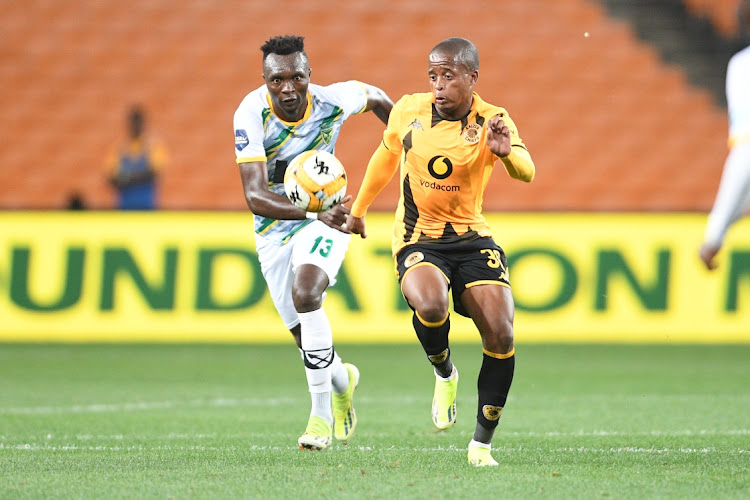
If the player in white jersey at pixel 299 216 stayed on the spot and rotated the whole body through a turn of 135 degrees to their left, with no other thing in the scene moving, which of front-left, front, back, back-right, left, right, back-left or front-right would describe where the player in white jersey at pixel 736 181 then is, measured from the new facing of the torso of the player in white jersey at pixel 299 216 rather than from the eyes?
right

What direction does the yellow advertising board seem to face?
toward the camera

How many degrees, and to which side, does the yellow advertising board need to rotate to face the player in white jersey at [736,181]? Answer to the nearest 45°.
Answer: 0° — it already faces them

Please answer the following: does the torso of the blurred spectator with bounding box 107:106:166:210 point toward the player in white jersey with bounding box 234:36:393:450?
yes

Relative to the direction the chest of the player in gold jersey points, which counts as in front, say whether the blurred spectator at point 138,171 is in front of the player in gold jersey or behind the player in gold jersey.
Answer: behind

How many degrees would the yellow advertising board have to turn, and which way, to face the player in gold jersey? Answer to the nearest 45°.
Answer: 0° — it already faces them

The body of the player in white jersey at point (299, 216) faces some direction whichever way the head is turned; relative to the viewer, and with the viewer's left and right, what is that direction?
facing the viewer

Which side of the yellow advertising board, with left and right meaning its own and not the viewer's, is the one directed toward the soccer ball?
front

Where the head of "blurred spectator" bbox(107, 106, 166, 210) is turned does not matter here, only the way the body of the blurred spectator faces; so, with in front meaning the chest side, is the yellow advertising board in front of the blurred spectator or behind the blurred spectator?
in front

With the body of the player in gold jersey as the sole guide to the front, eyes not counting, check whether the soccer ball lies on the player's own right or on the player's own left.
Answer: on the player's own right

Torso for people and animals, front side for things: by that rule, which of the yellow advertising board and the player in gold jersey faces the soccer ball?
the yellow advertising board

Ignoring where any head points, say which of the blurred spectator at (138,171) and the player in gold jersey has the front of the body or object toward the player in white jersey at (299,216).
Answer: the blurred spectator

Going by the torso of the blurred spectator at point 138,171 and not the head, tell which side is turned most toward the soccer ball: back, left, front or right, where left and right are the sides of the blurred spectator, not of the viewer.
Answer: front
